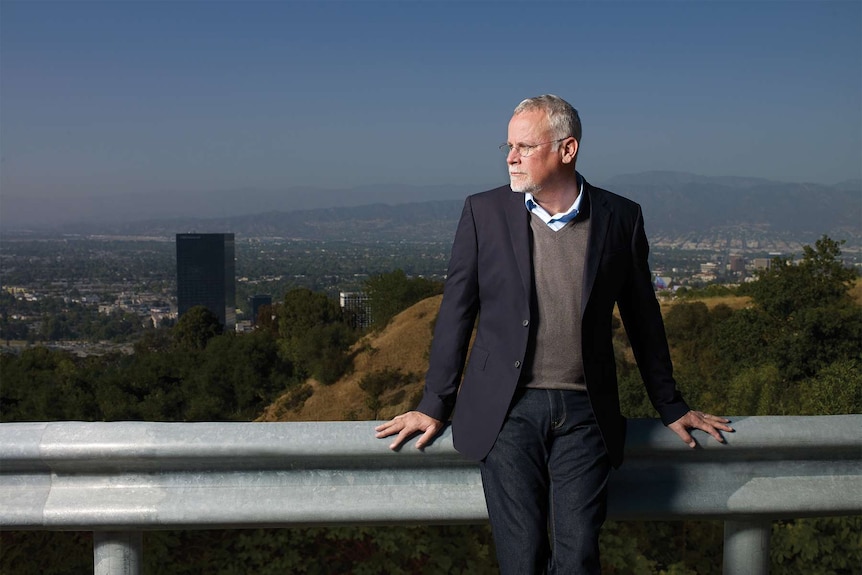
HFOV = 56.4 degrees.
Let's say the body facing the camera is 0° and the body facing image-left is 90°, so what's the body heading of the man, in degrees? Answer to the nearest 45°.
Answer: approximately 0°

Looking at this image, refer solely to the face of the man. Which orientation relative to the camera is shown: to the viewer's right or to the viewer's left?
to the viewer's left
